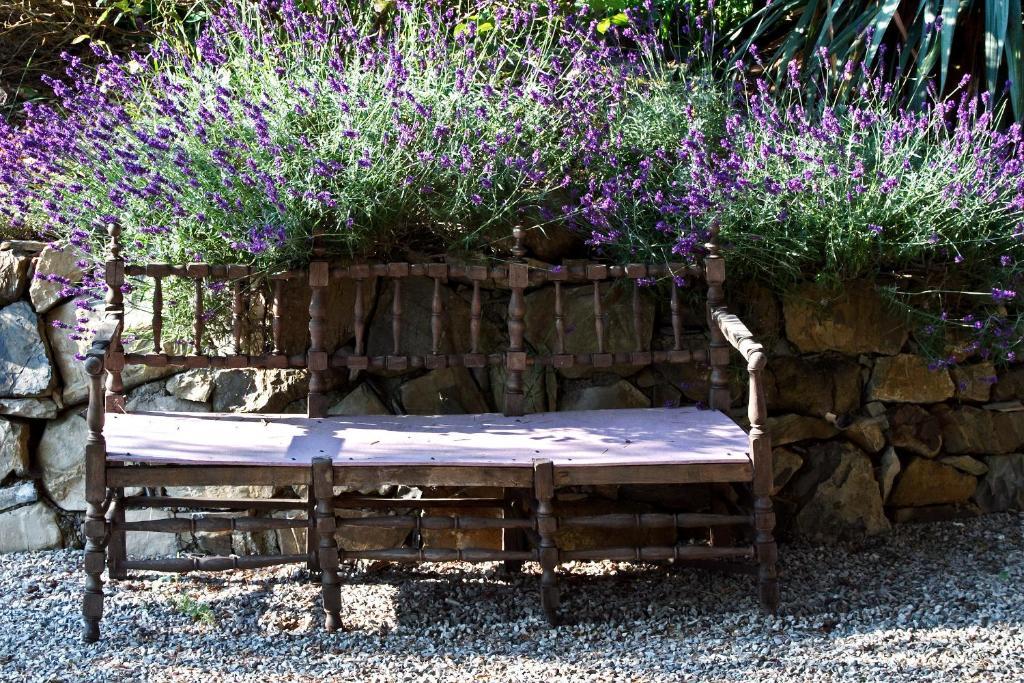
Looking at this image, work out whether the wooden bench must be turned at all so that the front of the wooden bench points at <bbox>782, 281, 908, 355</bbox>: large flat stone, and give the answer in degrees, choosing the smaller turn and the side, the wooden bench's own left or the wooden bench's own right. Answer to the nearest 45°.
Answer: approximately 90° to the wooden bench's own left

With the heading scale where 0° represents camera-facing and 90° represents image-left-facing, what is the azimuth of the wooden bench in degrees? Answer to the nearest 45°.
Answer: approximately 0°

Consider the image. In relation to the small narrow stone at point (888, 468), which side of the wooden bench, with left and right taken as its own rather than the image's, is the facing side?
left
